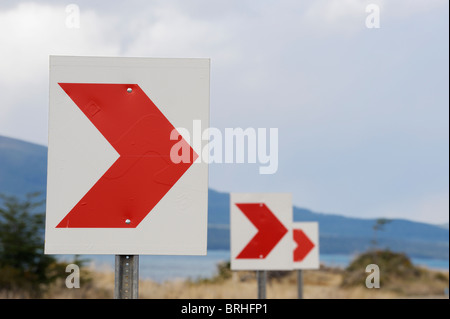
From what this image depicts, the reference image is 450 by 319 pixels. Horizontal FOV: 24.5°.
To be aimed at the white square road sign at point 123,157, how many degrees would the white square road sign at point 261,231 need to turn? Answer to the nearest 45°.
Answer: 0° — it already faces it

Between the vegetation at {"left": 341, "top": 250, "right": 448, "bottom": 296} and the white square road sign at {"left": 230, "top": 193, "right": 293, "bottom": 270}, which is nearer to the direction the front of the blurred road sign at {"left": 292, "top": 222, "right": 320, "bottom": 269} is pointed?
the white square road sign

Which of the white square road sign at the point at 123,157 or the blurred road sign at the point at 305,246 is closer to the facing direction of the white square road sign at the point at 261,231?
the white square road sign

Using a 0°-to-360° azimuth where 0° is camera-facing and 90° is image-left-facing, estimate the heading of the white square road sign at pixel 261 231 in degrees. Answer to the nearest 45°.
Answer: approximately 0°

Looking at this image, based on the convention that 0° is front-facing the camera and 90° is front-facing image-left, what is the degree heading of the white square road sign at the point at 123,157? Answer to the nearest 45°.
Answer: approximately 0°

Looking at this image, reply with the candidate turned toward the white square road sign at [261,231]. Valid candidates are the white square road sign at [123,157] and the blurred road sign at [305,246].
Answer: the blurred road sign

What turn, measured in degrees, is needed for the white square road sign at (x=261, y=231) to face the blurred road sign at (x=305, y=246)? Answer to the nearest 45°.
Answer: approximately 180°

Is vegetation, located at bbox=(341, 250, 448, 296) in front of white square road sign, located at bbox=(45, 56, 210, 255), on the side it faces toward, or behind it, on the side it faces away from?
behind
